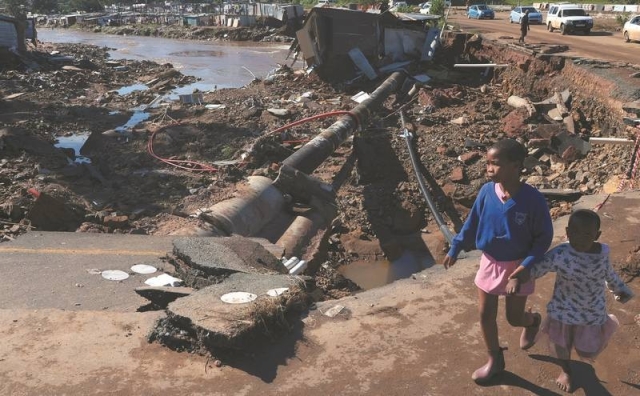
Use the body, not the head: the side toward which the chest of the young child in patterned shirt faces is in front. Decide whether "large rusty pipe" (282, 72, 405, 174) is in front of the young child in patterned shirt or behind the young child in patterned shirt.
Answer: behind

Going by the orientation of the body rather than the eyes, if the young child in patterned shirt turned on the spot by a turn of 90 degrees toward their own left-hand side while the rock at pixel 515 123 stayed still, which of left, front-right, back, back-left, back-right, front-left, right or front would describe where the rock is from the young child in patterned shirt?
left

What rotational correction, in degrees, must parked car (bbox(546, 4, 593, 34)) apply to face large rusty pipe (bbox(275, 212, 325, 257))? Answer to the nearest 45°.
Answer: approximately 45° to its right

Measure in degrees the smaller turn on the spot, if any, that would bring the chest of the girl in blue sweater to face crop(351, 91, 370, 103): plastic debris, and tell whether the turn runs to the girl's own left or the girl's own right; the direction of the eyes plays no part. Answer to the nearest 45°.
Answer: approximately 135° to the girl's own right

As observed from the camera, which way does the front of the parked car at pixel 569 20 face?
facing the viewer and to the right of the viewer

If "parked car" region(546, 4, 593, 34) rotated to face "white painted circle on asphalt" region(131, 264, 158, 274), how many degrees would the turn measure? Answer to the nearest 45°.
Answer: approximately 45° to its right

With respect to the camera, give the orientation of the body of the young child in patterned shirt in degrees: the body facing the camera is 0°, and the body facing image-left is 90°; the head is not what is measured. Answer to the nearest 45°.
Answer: approximately 0°

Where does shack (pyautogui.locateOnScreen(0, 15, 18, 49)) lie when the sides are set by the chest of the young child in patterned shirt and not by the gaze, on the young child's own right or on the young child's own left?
on the young child's own right

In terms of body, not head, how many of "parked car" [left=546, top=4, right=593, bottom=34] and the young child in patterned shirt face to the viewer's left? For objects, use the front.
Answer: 0

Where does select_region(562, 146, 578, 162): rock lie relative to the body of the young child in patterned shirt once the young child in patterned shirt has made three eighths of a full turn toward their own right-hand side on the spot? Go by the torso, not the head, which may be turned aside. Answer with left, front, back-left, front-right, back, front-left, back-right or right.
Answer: front-right

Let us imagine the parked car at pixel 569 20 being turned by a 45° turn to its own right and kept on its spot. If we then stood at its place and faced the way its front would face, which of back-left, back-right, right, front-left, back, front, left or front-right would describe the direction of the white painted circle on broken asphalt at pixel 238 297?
front

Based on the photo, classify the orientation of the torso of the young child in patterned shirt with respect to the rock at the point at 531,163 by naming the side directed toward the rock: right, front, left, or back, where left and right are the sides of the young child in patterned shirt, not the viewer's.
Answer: back
